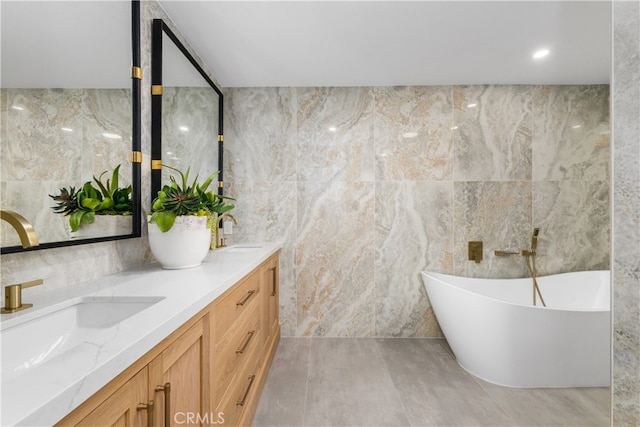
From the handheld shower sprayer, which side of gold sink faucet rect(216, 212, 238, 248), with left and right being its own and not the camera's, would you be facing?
front

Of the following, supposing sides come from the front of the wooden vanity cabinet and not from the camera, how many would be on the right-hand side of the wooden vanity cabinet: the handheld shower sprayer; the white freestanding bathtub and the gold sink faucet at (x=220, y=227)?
0

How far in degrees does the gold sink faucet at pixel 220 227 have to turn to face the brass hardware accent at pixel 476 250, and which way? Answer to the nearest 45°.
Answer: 0° — it already faces it

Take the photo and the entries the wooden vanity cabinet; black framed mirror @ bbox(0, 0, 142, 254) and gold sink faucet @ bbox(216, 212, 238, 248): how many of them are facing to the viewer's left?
0

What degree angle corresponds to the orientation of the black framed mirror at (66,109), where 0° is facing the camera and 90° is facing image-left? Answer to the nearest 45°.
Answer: approximately 315°

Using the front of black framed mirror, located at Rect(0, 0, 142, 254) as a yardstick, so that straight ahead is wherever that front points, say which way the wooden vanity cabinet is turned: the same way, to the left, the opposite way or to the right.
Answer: the same way

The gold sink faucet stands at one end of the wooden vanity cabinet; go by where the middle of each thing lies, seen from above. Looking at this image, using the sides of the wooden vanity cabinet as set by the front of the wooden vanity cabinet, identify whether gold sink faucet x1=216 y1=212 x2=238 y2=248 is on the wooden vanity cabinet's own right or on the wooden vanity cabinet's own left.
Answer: on the wooden vanity cabinet's own left

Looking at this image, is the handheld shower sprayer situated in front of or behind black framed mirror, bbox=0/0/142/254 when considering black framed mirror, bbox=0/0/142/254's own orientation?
in front

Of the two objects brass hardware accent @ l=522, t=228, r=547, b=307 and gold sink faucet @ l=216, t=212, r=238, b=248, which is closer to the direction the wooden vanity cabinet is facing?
the brass hardware accent

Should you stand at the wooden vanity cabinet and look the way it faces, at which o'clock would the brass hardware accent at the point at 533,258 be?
The brass hardware accent is roughly at 10 o'clock from the wooden vanity cabinet.

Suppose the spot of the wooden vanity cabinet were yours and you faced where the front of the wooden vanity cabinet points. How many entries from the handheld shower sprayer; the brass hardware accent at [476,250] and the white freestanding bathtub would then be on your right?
0

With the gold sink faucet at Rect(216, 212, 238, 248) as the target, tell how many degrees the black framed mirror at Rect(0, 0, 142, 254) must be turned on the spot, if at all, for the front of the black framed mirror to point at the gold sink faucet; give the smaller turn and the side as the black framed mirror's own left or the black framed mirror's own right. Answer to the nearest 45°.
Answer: approximately 90° to the black framed mirror's own left

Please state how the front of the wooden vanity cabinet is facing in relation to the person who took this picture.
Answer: facing the viewer and to the right of the viewer

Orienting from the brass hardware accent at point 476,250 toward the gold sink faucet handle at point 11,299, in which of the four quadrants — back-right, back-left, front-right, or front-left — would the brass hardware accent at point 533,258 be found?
back-left

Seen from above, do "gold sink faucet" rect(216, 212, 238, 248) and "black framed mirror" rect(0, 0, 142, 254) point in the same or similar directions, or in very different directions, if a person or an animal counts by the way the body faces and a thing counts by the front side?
same or similar directions

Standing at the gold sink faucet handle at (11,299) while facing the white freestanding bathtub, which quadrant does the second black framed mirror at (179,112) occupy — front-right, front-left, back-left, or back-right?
front-left

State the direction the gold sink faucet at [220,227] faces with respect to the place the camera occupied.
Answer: facing to the right of the viewer

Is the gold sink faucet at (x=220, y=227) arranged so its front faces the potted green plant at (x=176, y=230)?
no
